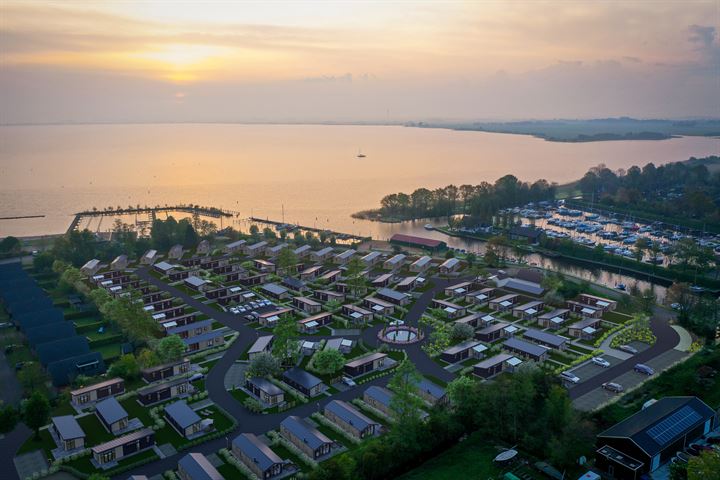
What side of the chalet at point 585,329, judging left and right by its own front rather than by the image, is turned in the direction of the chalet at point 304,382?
right

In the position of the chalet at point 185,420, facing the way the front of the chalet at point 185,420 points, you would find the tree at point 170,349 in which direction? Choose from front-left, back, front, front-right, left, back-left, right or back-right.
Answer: back-left

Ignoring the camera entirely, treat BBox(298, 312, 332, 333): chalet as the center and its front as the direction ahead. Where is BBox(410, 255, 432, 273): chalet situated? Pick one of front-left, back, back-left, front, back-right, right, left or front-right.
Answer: left

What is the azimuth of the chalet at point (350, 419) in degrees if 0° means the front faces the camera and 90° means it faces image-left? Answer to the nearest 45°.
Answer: approximately 315°

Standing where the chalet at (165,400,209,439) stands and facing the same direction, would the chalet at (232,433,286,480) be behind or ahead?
ahead
